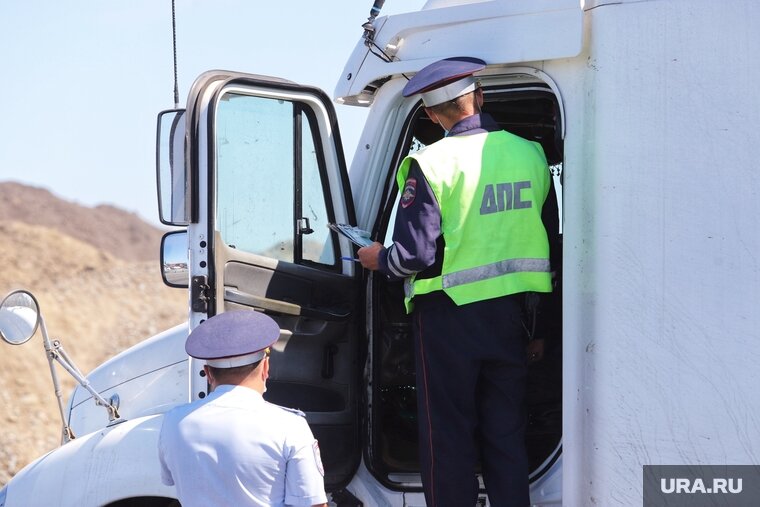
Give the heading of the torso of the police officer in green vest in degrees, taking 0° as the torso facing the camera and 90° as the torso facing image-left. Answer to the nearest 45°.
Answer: approximately 135°

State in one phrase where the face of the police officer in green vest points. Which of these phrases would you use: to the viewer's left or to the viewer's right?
to the viewer's left
